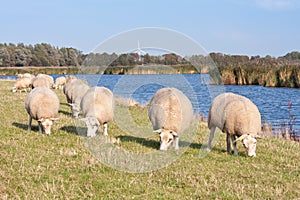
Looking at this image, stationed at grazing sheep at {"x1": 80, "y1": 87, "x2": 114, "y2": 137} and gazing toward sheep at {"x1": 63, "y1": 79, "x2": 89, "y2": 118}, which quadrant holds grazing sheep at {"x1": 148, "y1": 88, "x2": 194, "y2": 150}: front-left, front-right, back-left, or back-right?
back-right

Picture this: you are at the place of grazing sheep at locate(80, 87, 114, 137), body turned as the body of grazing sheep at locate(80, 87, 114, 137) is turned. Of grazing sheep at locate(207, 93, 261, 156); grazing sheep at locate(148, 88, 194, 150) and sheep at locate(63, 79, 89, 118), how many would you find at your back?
1

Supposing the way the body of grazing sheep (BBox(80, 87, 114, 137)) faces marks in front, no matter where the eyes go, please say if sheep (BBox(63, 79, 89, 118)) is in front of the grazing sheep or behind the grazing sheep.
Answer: behind

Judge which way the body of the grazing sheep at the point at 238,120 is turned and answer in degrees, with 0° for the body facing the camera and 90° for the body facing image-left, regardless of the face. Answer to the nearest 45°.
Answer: approximately 315°

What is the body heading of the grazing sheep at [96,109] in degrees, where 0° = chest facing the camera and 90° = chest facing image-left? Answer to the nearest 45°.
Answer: approximately 0°

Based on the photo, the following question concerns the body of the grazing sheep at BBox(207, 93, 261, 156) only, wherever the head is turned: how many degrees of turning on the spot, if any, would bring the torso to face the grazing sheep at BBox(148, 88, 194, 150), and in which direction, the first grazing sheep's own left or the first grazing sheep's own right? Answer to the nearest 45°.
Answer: approximately 135° to the first grazing sheep's own right

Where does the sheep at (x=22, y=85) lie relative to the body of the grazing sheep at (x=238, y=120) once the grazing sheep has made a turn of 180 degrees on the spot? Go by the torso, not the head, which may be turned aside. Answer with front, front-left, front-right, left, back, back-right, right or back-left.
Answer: front

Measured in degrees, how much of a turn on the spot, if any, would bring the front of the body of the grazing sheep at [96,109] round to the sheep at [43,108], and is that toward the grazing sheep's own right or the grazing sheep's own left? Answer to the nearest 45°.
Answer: approximately 90° to the grazing sheep's own right

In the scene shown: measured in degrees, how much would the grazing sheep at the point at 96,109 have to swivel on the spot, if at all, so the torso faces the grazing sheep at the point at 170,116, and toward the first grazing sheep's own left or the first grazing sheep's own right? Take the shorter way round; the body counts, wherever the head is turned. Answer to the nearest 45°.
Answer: approximately 45° to the first grazing sheep's own left

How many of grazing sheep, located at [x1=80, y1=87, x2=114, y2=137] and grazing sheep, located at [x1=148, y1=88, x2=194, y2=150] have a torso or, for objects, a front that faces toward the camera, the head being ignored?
2
